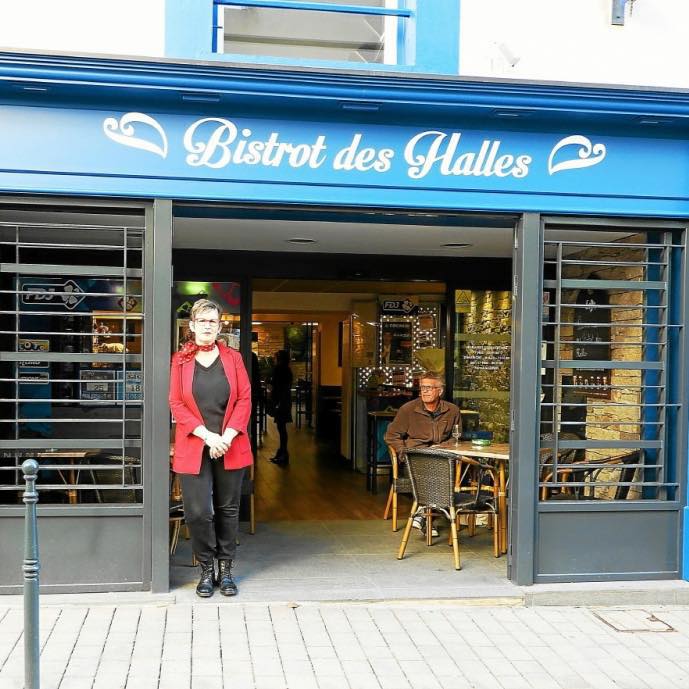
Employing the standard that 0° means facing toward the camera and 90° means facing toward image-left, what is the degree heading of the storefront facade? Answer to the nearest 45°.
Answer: approximately 0°

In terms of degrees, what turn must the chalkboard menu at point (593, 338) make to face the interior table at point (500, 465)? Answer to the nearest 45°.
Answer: approximately 45° to its right

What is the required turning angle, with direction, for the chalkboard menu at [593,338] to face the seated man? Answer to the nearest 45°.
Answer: approximately 90° to its right

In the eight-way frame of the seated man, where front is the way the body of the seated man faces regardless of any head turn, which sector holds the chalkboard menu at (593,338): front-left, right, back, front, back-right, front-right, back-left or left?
left

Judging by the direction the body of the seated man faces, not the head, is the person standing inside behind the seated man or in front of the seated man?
behind

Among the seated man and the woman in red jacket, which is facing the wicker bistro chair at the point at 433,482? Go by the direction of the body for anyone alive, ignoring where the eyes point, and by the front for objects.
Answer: the seated man

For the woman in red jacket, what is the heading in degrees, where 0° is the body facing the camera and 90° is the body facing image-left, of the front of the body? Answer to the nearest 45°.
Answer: approximately 0°

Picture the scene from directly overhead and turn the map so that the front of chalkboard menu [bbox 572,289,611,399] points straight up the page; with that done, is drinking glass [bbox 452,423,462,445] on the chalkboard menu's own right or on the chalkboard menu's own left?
on the chalkboard menu's own right
